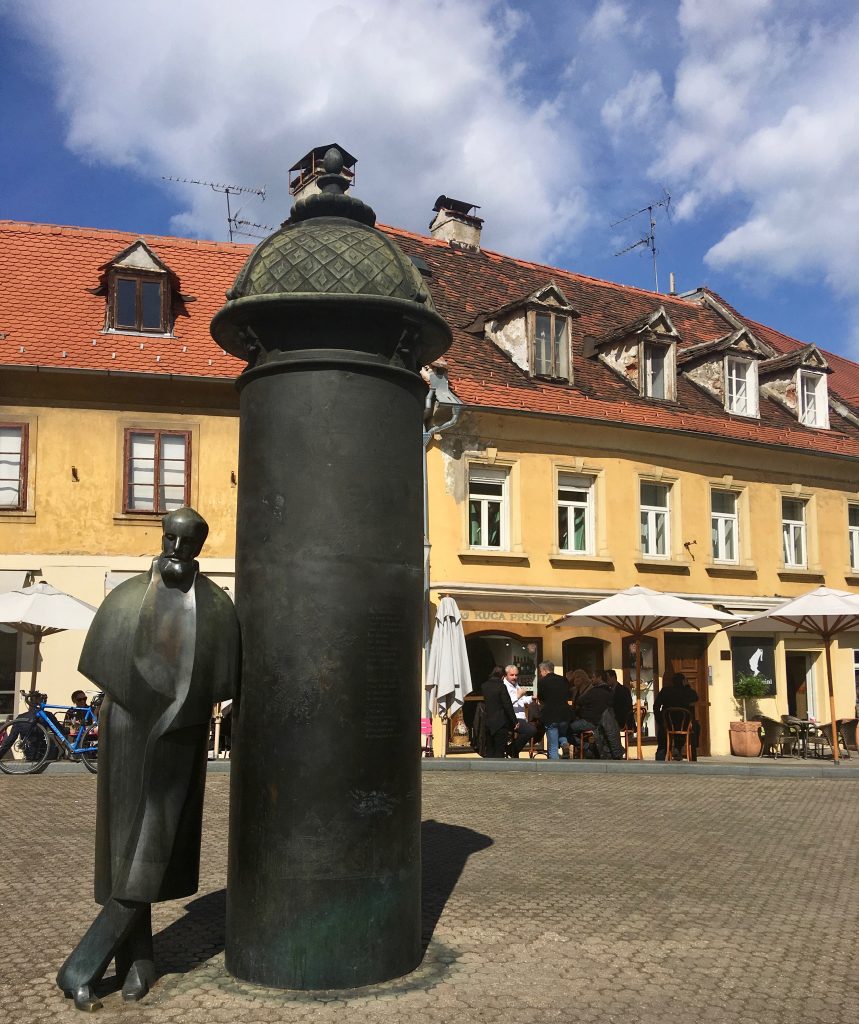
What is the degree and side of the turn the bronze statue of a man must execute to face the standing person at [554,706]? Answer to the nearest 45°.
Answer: approximately 135° to its left

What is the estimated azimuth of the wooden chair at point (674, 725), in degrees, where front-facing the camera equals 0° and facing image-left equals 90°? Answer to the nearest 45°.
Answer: approximately 180°

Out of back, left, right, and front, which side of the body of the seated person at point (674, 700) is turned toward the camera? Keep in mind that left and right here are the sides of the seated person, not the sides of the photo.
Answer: back

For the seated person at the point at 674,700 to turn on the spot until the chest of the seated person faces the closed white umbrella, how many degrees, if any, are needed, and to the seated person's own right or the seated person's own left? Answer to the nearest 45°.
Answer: approximately 135° to the seated person's own left

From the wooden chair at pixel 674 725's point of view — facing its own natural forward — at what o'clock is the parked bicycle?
The parked bicycle is roughly at 8 o'clock from the wooden chair.

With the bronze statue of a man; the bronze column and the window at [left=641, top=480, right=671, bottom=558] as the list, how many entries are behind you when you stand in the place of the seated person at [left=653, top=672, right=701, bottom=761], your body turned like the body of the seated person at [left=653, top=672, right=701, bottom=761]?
2

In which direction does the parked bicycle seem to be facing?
to the viewer's left

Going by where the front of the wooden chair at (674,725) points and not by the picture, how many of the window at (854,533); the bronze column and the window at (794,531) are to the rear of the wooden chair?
1

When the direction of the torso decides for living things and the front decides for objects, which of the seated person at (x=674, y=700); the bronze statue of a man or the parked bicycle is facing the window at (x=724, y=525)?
the seated person

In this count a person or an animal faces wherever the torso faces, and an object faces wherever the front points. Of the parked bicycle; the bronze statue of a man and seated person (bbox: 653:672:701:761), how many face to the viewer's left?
1

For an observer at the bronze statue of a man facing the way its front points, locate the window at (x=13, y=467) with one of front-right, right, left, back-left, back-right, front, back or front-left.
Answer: back

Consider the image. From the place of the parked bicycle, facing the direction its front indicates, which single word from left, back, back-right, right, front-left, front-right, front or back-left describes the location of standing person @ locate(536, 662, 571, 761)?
back
